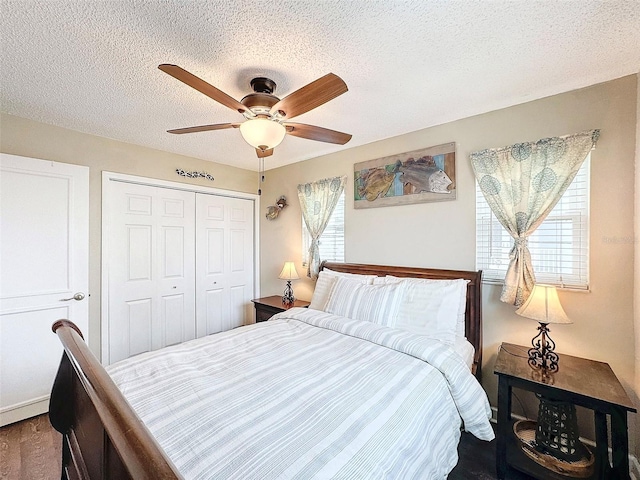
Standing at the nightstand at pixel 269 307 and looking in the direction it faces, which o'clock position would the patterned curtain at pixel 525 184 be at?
The patterned curtain is roughly at 9 o'clock from the nightstand.

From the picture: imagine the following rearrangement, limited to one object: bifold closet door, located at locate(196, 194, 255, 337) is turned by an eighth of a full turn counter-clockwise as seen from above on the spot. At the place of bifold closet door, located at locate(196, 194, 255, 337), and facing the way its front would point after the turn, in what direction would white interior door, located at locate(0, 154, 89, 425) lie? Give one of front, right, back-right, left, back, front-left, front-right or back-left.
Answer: back-right

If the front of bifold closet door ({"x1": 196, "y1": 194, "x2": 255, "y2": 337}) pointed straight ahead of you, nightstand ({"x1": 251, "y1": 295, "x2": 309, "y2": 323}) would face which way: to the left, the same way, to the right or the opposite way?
to the right

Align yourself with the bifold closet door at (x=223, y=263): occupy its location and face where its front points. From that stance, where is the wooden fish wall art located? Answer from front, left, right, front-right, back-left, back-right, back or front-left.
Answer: front

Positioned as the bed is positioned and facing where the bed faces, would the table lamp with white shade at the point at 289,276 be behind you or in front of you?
behind

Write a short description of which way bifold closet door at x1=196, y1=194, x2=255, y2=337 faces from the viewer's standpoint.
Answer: facing the viewer and to the right of the viewer

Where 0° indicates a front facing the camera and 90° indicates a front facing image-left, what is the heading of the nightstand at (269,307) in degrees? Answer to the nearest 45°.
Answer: approximately 45°

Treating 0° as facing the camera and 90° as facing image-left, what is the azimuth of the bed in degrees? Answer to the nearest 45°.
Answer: approximately 45°

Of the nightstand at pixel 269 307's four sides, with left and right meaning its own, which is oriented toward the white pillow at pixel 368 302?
left

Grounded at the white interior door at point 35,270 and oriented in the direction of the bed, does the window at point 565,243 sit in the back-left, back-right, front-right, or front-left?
front-left

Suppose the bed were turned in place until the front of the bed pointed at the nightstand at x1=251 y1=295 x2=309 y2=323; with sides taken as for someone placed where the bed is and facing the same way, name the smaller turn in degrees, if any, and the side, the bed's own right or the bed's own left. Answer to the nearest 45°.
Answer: approximately 135° to the bed's own right

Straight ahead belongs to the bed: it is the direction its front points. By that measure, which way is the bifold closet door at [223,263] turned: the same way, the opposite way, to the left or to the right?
to the left

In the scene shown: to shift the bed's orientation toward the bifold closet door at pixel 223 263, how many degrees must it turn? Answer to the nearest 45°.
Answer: approximately 135° to its right

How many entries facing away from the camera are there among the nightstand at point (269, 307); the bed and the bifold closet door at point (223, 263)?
0

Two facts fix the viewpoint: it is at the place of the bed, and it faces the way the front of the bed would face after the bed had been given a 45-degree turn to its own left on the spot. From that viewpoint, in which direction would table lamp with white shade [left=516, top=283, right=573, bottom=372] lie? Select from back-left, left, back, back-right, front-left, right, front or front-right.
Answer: left

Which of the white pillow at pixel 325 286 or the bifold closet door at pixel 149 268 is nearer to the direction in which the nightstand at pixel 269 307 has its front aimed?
the bifold closet door

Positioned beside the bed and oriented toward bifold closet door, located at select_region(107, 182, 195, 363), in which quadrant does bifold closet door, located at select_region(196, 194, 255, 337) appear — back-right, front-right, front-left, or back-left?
front-right

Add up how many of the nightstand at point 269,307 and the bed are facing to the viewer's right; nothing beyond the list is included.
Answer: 0

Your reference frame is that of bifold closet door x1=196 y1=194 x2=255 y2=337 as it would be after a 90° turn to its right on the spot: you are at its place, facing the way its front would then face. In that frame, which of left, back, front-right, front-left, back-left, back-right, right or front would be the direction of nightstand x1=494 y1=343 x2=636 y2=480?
left

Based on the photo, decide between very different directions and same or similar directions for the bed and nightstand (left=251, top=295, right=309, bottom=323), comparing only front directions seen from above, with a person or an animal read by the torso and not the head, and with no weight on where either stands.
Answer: same or similar directions

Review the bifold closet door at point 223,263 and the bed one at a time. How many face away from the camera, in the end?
0
